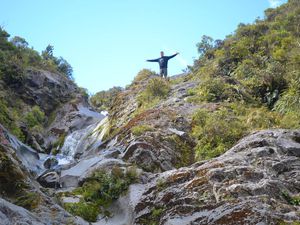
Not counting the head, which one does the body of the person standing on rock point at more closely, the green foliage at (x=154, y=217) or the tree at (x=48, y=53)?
the green foliage

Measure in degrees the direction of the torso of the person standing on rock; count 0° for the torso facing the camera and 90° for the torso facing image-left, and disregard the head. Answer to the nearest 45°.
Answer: approximately 0°

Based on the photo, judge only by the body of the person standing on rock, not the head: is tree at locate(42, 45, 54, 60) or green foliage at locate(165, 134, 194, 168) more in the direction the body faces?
the green foliage

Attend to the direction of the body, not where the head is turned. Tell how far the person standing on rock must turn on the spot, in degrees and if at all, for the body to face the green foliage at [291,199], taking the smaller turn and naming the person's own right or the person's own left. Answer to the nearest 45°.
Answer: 0° — they already face it

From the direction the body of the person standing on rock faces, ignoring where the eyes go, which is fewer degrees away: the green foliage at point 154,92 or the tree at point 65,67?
the green foliage

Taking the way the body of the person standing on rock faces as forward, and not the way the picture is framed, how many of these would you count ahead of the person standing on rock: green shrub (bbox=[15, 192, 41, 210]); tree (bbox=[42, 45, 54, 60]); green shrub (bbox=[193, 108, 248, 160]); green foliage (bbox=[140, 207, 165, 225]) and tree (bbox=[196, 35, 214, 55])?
3

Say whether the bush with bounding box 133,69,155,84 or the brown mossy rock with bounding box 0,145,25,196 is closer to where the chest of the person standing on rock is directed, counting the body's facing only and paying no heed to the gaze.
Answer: the brown mossy rock

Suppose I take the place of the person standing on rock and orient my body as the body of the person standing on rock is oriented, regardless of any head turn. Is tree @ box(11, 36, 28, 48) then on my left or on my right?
on my right

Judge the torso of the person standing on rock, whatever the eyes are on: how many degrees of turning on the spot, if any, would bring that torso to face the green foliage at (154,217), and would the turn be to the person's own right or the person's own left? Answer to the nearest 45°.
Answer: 0° — they already face it
